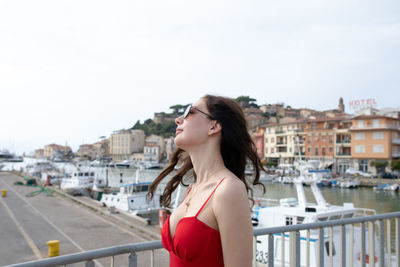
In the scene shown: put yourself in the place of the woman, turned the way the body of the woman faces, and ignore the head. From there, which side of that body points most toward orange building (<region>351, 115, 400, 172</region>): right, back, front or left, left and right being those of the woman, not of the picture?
back

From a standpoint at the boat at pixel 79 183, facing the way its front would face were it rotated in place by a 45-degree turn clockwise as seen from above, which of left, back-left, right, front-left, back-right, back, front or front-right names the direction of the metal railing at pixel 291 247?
left

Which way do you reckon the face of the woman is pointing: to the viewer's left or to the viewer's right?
to the viewer's left

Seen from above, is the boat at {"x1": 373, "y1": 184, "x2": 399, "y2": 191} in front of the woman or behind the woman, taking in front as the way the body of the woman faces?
behind

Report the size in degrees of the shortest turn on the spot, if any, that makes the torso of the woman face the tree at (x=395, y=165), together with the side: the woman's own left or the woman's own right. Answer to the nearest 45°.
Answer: approximately 180°
